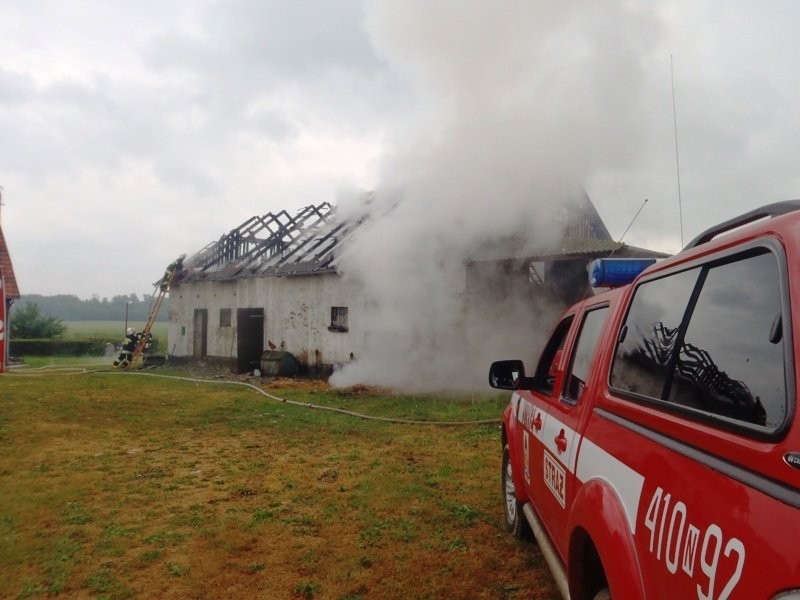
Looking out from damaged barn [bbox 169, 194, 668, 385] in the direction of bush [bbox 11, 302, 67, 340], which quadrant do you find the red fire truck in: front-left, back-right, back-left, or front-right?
back-left

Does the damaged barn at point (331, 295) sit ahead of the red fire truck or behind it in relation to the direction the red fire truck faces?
ahead

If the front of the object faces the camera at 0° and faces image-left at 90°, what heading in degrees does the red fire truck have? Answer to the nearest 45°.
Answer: approximately 135°

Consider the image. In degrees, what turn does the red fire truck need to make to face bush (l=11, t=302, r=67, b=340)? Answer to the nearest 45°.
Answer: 0° — it already faces it
